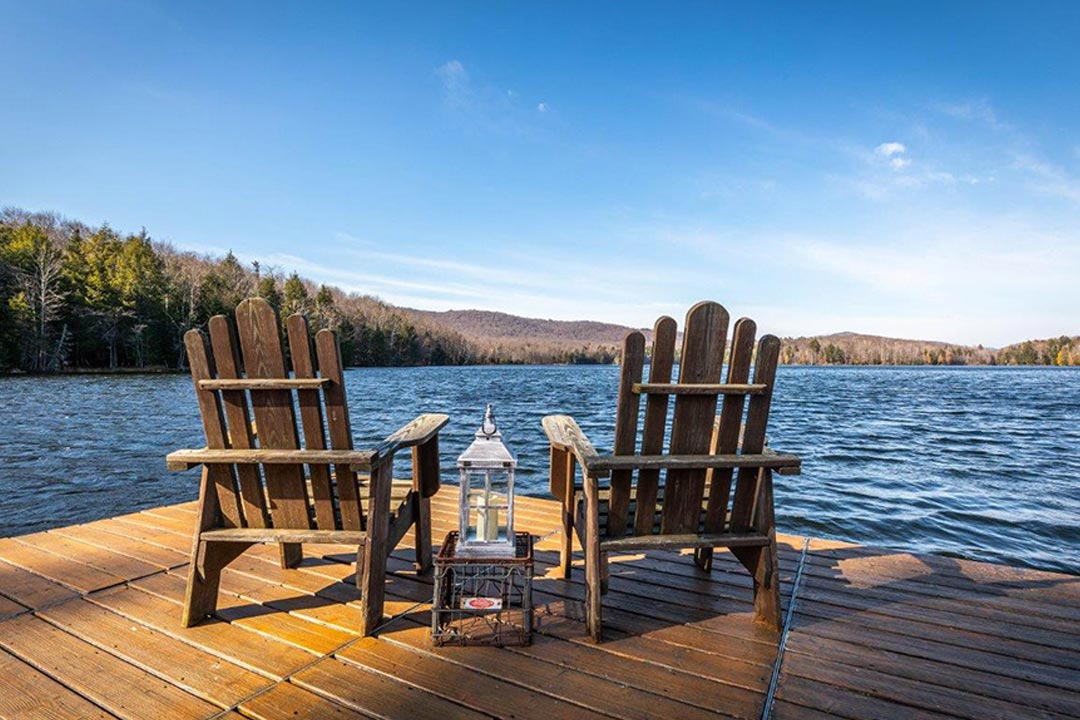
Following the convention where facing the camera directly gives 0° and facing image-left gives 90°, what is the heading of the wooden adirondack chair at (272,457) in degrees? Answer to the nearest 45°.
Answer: approximately 225°

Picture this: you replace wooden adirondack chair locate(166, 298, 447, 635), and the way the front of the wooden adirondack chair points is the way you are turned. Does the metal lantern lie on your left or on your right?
on your right

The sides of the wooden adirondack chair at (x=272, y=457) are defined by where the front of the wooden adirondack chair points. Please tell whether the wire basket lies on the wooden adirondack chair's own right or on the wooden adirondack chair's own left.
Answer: on the wooden adirondack chair's own right

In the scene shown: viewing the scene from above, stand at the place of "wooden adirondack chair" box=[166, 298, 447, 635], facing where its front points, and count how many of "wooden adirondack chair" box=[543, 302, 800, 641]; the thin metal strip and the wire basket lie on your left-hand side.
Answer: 0

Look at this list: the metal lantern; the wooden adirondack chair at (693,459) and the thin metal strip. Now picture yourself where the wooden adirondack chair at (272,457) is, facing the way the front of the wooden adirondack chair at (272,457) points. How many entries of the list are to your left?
0

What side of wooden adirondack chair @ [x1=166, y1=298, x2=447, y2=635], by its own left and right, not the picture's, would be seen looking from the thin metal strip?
right

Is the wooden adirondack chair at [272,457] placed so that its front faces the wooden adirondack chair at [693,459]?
no
